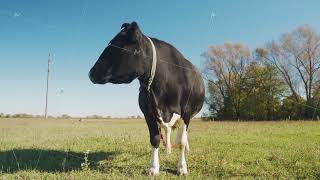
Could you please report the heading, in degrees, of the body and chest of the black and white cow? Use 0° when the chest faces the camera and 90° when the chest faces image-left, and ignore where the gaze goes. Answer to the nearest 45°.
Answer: approximately 0°
